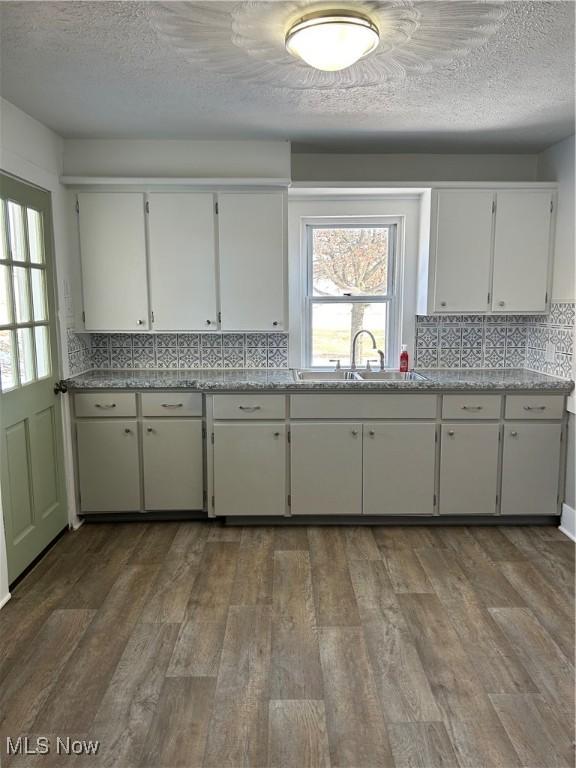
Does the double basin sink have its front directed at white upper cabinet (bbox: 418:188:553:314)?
no

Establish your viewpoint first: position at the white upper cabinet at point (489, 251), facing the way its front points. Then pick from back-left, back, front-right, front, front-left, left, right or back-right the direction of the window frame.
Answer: right

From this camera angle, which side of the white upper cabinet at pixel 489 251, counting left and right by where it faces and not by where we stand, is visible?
front

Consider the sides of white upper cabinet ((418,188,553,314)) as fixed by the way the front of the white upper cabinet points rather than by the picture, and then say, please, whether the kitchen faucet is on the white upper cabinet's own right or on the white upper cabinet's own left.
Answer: on the white upper cabinet's own right

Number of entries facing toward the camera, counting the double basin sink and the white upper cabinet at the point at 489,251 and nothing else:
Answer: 2

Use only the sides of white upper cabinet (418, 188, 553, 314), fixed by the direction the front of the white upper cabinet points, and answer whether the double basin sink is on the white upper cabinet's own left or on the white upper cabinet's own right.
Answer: on the white upper cabinet's own right

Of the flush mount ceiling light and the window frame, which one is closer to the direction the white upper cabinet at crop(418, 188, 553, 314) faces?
the flush mount ceiling light

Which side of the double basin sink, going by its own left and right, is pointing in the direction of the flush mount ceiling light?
front

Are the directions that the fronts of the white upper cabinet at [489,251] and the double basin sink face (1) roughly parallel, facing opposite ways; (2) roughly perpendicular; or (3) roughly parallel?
roughly parallel

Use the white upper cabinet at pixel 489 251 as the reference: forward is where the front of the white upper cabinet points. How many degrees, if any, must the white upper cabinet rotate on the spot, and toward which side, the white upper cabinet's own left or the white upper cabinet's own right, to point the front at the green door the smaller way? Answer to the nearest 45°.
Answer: approximately 45° to the white upper cabinet's own right

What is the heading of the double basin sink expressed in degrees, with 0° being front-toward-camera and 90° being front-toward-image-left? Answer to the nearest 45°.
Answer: approximately 0°

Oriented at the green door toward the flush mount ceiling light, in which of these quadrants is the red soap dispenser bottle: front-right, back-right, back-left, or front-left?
front-left

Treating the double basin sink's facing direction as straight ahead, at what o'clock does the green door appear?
The green door is roughly at 2 o'clock from the double basin sink.
